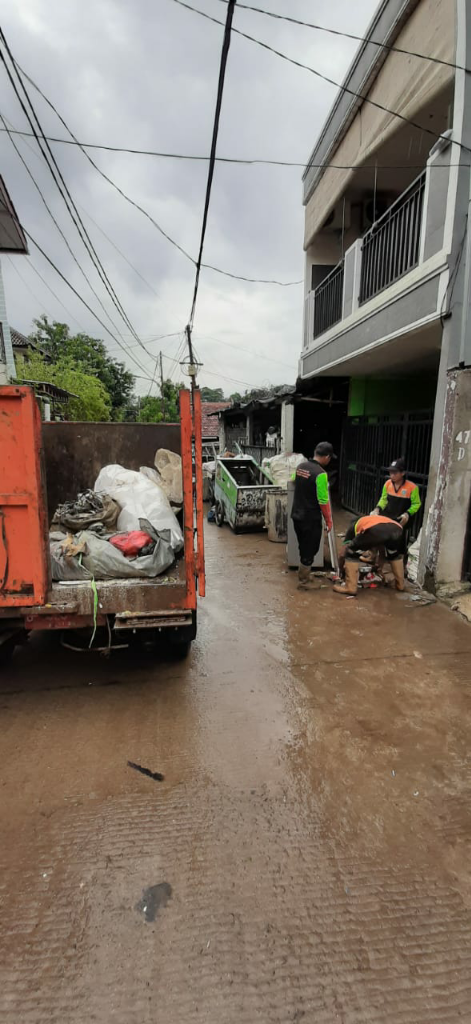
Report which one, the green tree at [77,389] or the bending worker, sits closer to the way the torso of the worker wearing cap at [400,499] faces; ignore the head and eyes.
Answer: the bending worker

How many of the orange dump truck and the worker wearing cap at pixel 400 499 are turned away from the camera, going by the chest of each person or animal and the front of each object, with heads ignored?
1

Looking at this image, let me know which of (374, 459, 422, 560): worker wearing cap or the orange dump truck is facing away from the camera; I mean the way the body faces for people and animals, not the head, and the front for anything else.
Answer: the orange dump truck

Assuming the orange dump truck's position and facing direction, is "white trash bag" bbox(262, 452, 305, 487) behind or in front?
in front

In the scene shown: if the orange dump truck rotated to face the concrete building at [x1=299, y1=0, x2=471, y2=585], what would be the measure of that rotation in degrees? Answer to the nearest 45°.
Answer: approximately 45° to its right

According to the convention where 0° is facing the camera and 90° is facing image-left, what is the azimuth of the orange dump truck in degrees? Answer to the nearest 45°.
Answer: approximately 180°

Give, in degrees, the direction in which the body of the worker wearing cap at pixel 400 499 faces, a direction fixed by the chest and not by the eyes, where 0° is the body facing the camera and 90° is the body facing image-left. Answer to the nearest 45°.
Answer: approximately 45°

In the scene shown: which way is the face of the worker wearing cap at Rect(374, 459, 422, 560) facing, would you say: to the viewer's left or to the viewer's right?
to the viewer's left

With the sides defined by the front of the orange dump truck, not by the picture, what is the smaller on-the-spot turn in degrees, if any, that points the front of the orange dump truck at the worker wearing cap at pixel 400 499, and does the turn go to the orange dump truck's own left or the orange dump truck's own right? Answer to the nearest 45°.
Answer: approximately 90° to the orange dump truck's own right
